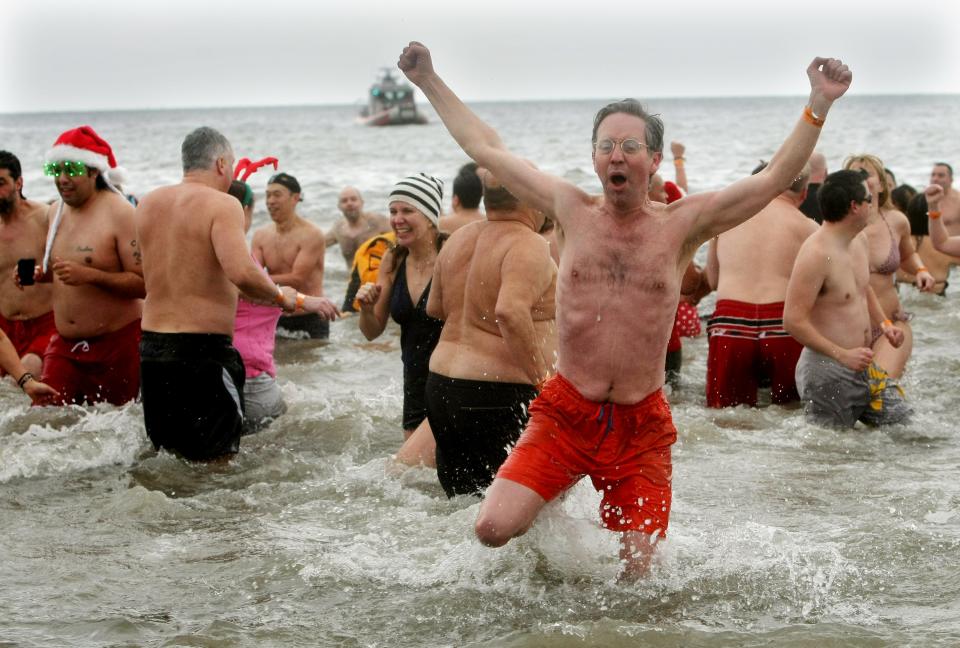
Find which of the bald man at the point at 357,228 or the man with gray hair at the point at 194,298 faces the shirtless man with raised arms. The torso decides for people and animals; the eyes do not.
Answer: the bald man

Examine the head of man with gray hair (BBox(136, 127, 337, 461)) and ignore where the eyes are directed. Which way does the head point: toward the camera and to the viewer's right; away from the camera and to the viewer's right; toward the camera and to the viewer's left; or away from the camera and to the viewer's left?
away from the camera and to the viewer's right

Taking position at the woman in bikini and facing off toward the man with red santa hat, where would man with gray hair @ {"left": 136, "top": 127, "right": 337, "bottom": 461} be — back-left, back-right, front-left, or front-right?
front-left

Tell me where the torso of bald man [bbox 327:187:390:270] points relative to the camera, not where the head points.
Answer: toward the camera

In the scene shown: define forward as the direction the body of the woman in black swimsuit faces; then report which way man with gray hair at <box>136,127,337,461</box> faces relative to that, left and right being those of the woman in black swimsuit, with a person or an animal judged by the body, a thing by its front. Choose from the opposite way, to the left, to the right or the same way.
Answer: the opposite way

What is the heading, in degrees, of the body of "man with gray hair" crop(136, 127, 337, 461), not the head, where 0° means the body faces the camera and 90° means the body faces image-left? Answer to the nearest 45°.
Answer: approximately 225°

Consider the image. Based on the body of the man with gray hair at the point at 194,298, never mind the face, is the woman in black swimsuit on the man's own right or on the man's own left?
on the man's own right

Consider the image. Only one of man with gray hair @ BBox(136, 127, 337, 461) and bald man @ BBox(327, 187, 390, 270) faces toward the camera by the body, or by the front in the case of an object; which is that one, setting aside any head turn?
the bald man

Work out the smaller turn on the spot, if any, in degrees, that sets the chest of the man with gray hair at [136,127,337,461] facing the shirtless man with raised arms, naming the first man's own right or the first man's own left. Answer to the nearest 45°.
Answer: approximately 90° to the first man's own right

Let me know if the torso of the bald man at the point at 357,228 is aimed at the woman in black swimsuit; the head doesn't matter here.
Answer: yes

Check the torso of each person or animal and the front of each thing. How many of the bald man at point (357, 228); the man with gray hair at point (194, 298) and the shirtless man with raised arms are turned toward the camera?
2

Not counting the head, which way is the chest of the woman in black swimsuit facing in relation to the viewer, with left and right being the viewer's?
facing the viewer and to the left of the viewer

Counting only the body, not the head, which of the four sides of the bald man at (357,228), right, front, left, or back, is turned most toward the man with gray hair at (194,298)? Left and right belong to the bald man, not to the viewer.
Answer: front

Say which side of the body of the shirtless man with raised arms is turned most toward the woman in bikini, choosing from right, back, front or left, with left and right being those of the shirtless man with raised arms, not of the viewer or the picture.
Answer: back

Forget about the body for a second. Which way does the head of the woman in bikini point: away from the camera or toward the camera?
toward the camera

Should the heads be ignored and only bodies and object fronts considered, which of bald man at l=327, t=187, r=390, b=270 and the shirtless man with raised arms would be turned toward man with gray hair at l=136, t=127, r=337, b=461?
the bald man

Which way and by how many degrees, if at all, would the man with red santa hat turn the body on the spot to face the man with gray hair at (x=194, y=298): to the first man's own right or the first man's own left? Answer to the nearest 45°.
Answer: approximately 45° to the first man's own left

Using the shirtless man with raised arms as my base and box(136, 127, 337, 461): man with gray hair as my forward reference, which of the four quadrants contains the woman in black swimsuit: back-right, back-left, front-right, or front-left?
front-right

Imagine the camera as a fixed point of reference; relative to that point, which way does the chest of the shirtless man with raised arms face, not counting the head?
toward the camera

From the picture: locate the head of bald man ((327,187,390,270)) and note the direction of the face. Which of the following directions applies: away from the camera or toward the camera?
toward the camera
